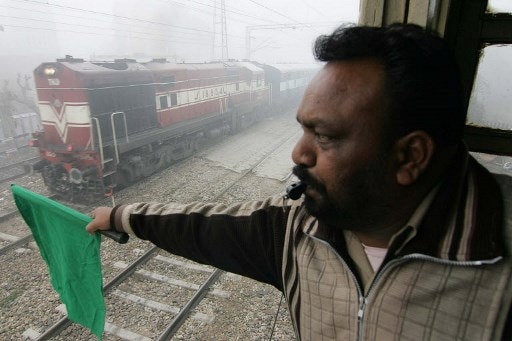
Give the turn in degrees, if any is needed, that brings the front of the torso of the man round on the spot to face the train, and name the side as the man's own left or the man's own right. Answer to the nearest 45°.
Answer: approximately 90° to the man's own right

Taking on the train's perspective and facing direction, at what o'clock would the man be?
The man is roughly at 10 o'clock from the train.

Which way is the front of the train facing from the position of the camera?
facing the viewer and to the left of the viewer

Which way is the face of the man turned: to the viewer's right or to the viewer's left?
to the viewer's left

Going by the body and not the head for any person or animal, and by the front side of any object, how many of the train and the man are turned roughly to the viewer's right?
0
